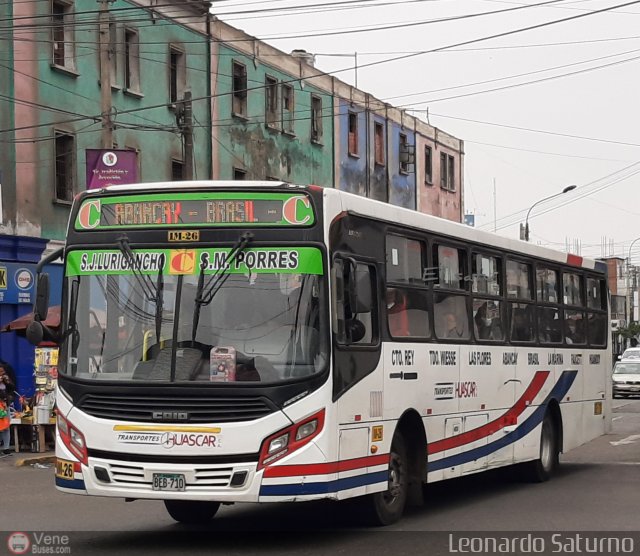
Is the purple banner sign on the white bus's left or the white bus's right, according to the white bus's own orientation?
on its right

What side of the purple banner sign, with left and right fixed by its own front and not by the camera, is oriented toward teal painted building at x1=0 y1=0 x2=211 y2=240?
back

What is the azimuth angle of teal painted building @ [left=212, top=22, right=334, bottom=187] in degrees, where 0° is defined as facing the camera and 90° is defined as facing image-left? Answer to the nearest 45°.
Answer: approximately 315°

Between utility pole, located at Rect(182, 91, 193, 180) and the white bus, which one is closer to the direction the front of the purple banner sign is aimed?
the white bus

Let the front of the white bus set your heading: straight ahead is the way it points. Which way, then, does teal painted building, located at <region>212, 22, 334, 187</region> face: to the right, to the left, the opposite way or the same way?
to the left

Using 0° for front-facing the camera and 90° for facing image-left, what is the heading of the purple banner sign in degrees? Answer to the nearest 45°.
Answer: approximately 0°

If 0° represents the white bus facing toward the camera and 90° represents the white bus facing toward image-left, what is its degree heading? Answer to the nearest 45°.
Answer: approximately 45°

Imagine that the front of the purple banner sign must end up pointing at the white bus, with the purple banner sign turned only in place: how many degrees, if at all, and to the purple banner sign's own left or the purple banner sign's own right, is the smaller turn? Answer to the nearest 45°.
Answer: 0° — it already faces it

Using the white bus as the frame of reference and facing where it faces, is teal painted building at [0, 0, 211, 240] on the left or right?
on its right
